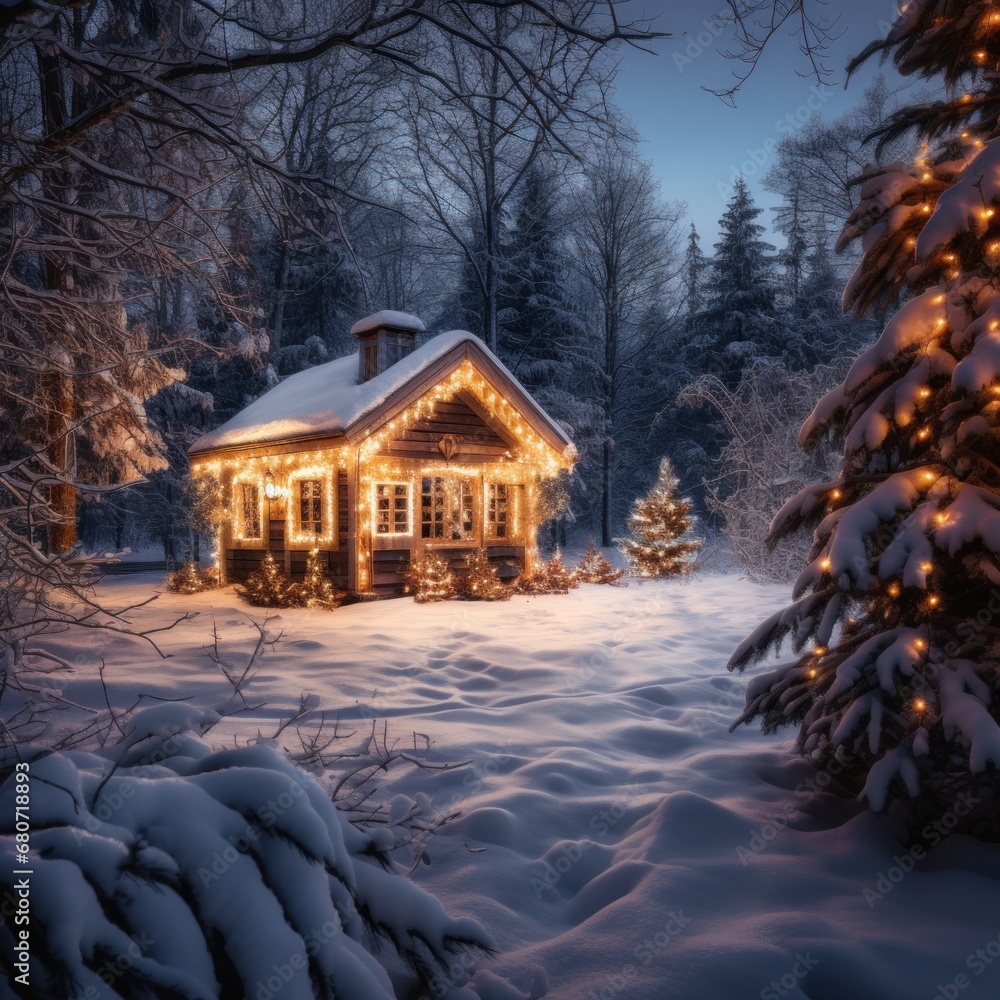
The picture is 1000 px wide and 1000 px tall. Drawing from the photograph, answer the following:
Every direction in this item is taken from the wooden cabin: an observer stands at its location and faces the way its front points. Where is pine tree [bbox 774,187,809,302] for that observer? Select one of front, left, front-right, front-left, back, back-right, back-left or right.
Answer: left

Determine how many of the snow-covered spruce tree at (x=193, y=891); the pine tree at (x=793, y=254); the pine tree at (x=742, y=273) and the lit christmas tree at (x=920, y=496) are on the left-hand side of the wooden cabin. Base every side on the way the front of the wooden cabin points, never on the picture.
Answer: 2

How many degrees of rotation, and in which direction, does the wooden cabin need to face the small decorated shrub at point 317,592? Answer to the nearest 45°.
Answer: approximately 90° to its right

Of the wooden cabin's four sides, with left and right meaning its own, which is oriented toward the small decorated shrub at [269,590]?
right

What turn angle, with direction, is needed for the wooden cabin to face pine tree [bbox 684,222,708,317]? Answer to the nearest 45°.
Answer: approximately 90° to its left

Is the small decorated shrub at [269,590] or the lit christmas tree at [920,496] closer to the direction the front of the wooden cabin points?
the lit christmas tree

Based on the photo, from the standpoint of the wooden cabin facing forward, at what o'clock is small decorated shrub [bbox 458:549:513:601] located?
The small decorated shrub is roughly at 12 o'clock from the wooden cabin.

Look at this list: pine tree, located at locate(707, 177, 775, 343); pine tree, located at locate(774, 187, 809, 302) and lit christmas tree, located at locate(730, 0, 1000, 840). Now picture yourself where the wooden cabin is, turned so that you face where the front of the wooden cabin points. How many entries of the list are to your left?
2

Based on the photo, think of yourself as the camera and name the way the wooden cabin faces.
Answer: facing the viewer and to the right of the viewer

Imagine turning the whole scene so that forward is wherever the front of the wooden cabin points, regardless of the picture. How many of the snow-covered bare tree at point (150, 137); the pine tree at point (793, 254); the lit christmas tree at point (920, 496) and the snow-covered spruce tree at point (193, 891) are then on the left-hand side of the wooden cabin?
1

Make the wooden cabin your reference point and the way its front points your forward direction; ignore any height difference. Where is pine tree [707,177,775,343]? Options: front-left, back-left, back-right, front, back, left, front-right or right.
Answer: left
